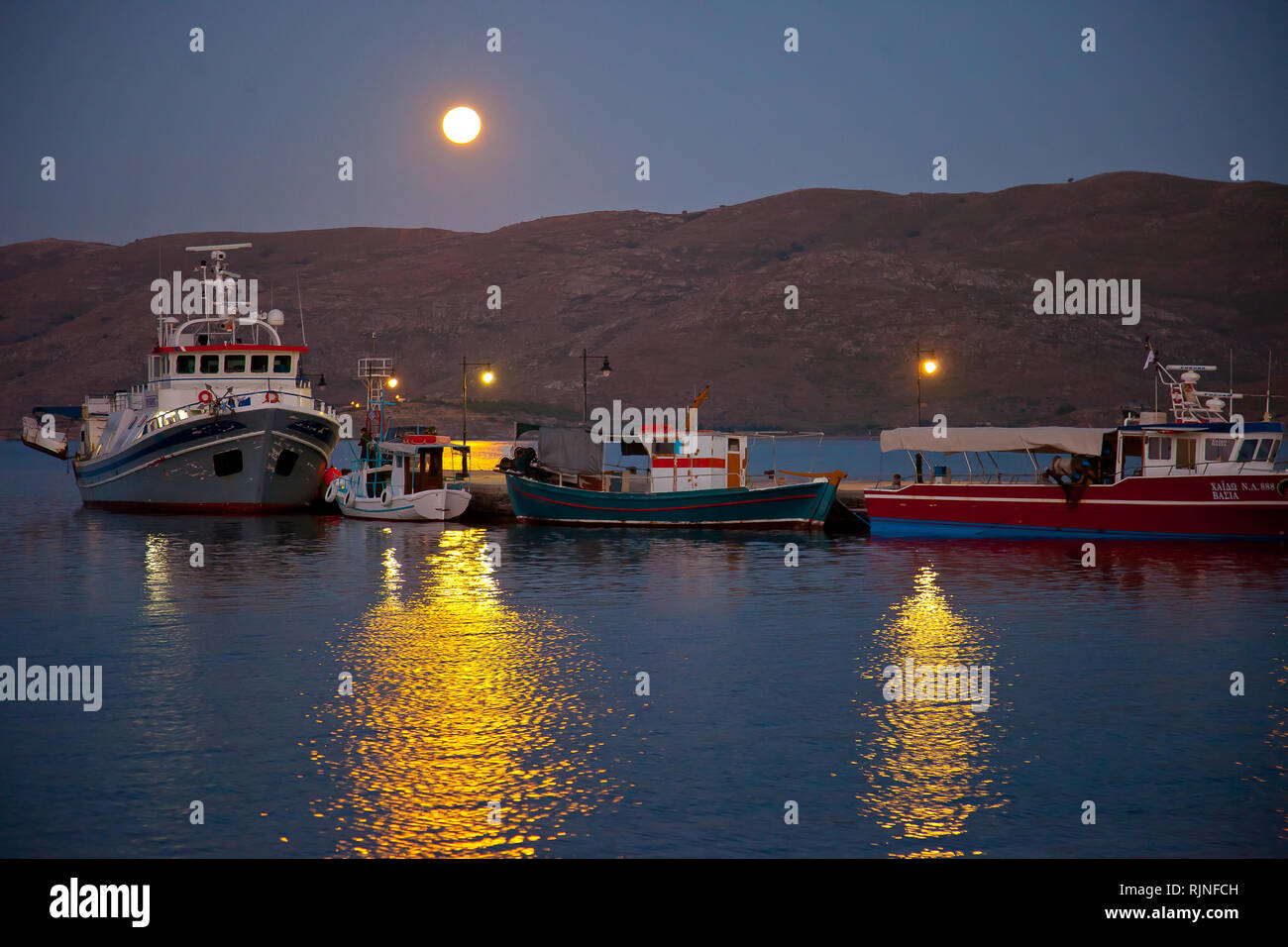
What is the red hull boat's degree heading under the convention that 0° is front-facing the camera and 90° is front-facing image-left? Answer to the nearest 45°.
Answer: approximately 270°
